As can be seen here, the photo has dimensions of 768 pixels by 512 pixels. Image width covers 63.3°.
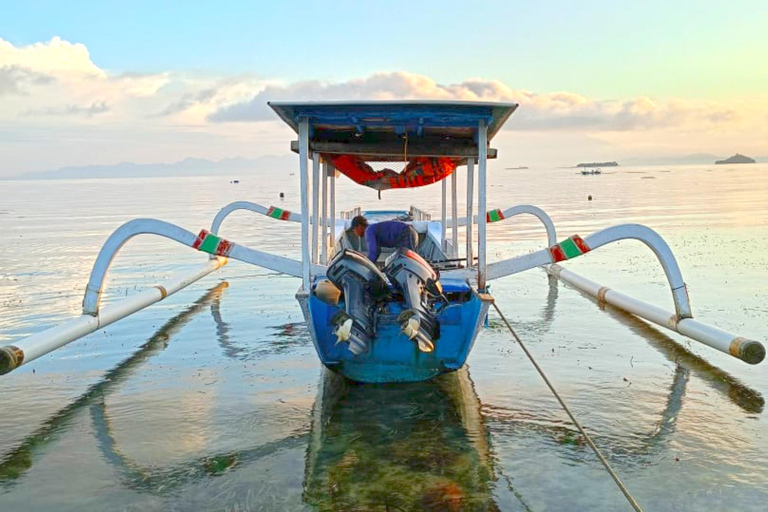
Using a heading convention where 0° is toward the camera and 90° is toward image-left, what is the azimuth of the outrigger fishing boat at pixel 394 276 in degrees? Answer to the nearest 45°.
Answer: approximately 180°
